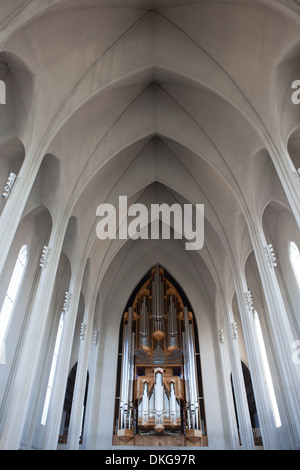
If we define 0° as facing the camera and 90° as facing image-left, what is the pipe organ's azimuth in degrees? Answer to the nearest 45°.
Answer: approximately 0°

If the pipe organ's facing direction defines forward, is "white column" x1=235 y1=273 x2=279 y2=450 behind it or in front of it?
in front

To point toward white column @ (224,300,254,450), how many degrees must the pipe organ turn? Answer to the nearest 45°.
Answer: approximately 45° to its left

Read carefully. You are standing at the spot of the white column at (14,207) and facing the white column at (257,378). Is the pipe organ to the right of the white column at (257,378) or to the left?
left

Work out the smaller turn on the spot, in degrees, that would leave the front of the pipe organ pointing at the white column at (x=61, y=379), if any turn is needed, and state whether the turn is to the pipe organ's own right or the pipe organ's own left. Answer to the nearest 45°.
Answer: approximately 45° to the pipe organ's own right

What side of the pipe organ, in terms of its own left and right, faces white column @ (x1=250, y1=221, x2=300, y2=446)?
front

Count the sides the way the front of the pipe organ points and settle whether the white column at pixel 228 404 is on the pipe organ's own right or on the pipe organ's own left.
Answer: on the pipe organ's own left

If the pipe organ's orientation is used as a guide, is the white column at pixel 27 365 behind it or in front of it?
in front

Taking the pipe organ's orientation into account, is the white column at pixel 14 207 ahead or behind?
ahead
